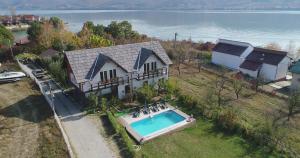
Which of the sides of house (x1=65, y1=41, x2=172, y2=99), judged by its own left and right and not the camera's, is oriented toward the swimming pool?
front

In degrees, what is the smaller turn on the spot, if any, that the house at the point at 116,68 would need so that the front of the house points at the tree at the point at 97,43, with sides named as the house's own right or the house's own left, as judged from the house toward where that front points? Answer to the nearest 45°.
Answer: approximately 135° to the house's own left

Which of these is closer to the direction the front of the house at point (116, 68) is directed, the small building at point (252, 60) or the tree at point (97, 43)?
the small building

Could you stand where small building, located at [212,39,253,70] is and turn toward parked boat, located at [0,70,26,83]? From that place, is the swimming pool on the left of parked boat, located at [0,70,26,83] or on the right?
left

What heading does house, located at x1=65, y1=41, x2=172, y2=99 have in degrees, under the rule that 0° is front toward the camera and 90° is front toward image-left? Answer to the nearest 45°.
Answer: approximately 315°

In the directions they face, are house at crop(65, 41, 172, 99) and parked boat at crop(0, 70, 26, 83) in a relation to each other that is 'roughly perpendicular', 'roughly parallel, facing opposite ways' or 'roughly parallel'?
roughly perpendicular
